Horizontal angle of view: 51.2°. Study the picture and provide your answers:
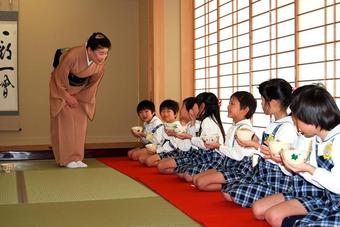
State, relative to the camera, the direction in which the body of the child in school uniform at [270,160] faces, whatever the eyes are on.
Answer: to the viewer's left

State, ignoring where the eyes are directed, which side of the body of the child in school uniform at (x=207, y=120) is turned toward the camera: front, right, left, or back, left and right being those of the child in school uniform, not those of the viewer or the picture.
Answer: left

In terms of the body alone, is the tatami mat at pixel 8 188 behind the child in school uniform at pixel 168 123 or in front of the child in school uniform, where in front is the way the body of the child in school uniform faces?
in front

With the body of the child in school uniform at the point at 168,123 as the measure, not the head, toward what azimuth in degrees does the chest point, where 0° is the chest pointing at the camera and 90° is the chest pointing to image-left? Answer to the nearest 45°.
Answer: approximately 45°

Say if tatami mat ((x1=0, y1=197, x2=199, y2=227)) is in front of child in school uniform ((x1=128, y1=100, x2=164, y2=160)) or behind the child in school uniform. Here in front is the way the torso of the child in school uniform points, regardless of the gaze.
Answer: in front
